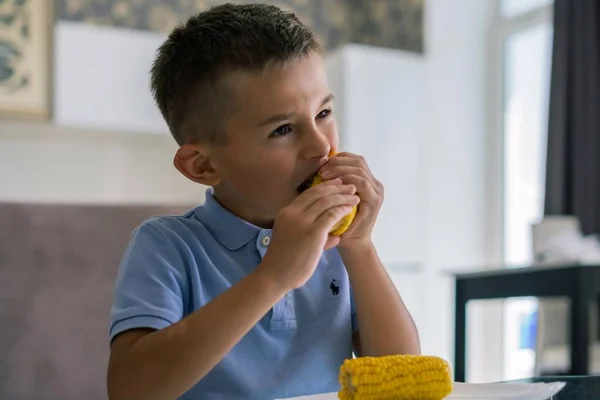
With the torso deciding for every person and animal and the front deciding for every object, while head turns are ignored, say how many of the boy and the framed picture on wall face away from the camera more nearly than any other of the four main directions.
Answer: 0

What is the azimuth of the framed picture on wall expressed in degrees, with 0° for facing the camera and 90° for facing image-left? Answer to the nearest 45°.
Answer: approximately 0°

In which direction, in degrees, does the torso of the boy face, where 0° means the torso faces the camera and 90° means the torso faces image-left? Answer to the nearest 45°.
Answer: approximately 315°

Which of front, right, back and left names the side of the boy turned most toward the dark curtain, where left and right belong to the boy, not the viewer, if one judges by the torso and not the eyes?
left

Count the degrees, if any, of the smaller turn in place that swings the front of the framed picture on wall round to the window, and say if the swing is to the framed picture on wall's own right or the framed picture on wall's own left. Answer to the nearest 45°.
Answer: approximately 90° to the framed picture on wall's own left

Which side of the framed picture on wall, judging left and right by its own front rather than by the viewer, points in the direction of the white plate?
front

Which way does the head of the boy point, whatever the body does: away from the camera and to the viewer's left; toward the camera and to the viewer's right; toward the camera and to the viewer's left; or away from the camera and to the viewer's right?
toward the camera and to the viewer's right

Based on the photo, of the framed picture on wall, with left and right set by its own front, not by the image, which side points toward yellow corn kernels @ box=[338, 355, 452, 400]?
front
